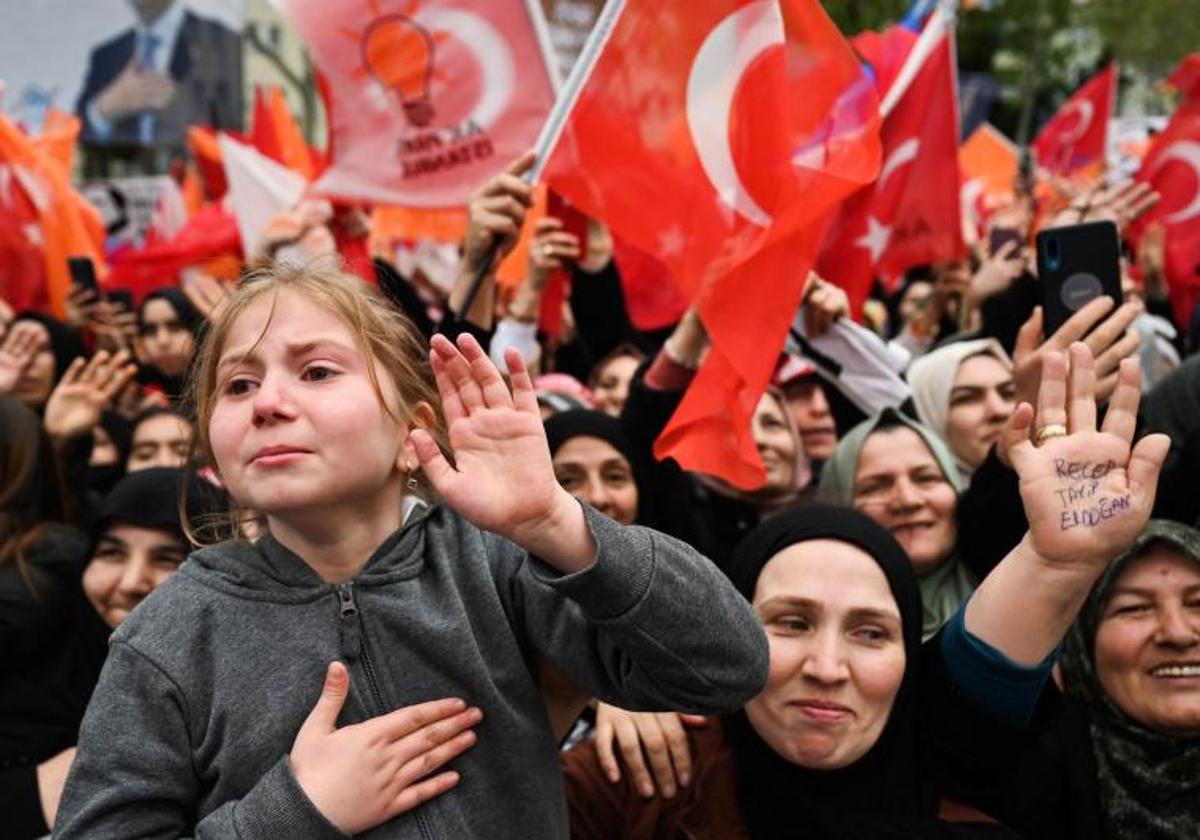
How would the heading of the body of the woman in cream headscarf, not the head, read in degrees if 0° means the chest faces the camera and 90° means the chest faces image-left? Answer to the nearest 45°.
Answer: approximately 315°

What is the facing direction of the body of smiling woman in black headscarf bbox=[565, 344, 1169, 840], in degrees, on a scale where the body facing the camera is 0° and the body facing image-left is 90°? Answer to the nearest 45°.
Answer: approximately 0°

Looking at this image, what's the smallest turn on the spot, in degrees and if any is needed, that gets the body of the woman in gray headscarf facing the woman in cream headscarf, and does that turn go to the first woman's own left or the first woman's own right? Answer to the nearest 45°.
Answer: approximately 135° to the first woman's own left

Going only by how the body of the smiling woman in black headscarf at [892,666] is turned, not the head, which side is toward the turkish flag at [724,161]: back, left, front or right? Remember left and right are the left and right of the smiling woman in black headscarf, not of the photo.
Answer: back

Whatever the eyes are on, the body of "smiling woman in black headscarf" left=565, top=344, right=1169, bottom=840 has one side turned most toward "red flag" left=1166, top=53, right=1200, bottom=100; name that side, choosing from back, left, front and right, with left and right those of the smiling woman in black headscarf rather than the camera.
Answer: back

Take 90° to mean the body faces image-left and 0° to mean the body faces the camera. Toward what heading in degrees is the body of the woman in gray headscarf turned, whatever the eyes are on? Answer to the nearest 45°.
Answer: approximately 315°

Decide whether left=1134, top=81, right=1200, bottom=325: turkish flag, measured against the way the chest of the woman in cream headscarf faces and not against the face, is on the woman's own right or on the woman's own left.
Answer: on the woman's own left

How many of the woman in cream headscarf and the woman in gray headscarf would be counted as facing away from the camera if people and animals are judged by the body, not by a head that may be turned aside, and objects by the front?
0
